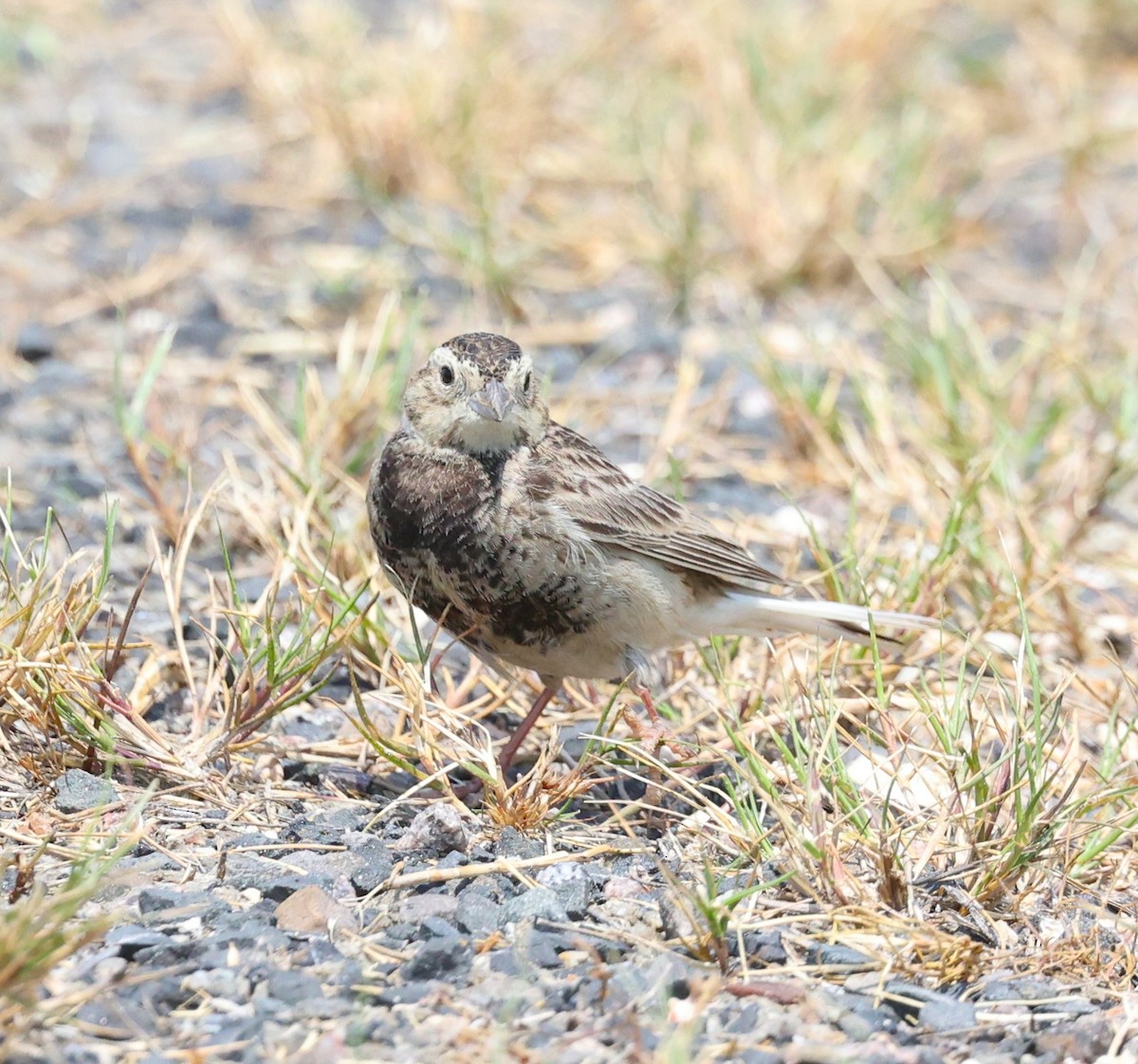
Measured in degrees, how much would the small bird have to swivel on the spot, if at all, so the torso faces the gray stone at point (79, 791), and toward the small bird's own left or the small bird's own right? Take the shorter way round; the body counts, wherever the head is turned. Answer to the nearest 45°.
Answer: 0° — it already faces it

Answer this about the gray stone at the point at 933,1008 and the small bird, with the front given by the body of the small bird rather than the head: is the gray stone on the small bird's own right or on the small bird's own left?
on the small bird's own left

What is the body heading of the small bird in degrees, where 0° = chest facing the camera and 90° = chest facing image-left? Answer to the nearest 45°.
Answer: approximately 45°

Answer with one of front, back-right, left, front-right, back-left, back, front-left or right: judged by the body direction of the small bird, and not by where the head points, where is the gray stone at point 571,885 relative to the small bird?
front-left

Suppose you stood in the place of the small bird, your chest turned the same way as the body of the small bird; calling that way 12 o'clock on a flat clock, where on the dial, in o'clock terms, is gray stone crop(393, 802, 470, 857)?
The gray stone is roughly at 11 o'clock from the small bird.

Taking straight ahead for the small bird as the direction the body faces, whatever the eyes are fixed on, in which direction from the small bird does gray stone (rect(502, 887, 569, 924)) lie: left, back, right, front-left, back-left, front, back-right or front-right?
front-left

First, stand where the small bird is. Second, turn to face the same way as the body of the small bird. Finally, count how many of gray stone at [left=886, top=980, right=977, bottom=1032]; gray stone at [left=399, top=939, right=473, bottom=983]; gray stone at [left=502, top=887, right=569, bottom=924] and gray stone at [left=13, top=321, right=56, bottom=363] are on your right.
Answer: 1

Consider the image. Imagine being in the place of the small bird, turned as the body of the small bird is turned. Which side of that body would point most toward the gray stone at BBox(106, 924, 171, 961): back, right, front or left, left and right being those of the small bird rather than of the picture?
front

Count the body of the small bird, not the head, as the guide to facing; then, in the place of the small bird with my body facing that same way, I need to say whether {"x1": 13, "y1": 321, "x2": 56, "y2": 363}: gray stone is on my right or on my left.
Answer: on my right
